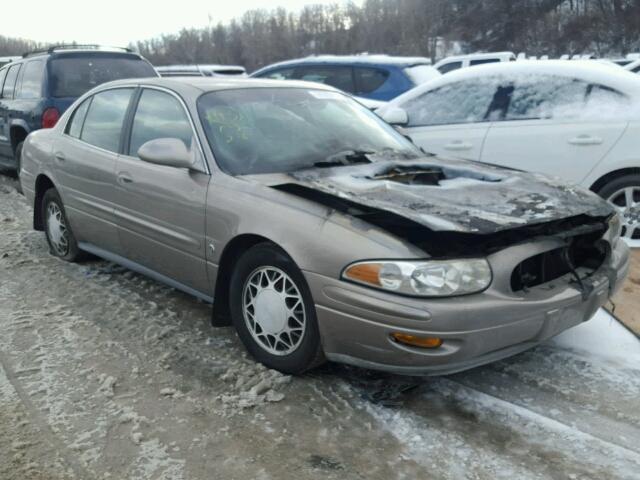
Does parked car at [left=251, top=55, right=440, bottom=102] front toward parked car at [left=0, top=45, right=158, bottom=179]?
no

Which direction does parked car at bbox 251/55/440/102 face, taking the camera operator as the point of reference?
facing away from the viewer and to the left of the viewer

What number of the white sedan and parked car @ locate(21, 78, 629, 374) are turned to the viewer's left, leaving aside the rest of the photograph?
1

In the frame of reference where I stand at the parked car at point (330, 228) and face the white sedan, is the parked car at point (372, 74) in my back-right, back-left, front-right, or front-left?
front-left

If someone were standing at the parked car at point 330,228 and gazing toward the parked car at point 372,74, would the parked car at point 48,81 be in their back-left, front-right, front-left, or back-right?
front-left

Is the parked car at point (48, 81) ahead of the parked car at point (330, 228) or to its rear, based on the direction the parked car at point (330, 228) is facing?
to the rear

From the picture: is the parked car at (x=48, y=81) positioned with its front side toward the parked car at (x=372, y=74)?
no

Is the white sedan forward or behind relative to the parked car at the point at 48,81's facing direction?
behind

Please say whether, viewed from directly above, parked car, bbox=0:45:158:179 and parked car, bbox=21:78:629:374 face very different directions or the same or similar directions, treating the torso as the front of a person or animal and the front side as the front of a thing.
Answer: very different directions

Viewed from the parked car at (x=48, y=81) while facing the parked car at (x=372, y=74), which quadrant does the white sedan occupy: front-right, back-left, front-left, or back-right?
front-right
